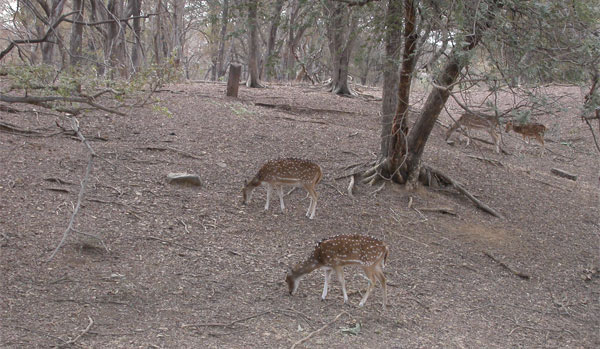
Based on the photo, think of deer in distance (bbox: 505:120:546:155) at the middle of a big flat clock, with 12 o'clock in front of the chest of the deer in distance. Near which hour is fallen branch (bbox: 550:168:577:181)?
The fallen branch is roughly at 8 o'clock from the deer in distance.

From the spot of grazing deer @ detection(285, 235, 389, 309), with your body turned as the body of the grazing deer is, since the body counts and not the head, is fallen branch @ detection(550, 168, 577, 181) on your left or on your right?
on your right

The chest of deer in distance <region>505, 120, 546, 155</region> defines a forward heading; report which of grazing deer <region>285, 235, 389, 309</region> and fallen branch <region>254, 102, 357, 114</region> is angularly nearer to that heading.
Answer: the fallen branch

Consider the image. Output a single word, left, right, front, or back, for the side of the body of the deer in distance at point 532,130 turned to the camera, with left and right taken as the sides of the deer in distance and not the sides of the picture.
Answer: left

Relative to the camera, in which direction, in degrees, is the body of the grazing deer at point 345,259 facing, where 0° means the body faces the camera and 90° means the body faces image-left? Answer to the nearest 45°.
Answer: approximately 90°

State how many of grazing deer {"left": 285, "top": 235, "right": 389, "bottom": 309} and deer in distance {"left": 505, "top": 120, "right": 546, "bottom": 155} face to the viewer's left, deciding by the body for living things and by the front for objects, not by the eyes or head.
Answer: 2

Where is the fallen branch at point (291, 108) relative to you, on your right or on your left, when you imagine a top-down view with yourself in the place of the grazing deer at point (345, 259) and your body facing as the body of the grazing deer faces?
on your right

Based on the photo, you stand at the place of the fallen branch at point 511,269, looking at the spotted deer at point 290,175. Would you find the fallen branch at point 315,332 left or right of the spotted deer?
left
